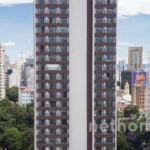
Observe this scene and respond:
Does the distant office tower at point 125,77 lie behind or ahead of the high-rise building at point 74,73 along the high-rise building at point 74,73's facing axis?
behind

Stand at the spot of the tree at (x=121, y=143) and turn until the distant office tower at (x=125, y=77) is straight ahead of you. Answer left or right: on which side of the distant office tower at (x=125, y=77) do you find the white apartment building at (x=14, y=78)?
left

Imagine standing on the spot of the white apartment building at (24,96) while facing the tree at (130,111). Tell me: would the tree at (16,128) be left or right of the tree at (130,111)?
right

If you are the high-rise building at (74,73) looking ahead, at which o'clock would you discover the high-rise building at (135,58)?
the high-rise building at (135,58) is roughly at 7 o'clock from the high-rise building at (74,73).

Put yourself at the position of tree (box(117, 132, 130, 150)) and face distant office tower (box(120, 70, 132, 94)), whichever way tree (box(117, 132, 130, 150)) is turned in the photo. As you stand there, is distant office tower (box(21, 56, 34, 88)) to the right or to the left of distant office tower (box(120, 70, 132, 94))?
left

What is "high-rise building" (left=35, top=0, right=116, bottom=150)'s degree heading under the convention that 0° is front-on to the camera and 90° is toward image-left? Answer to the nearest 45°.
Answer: approximately 0°

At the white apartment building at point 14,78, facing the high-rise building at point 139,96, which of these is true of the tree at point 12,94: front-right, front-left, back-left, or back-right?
front-right

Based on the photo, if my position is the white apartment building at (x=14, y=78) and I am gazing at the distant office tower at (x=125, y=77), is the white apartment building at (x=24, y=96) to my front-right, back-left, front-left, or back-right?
front-right
